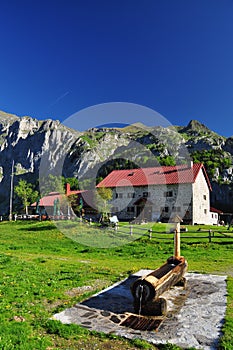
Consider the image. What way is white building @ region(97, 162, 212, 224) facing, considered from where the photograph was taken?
facing the viewer and to the left of the viewer
